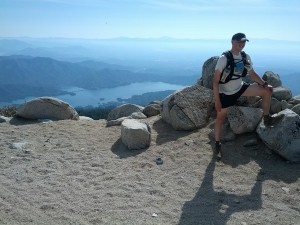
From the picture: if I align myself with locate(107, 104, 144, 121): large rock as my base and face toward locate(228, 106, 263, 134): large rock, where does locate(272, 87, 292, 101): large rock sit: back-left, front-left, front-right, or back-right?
front-left

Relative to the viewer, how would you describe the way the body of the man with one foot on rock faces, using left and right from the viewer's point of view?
facing the viewer and to the right of the viewer

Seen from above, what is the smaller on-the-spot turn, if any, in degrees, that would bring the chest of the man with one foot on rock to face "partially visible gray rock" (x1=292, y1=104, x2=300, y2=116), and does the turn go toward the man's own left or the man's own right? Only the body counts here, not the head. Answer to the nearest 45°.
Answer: approximately 90° to the man's own left
